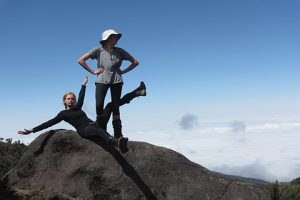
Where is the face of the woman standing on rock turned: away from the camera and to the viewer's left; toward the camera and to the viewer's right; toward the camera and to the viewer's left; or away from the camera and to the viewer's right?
toward the camera and to the viewer's right

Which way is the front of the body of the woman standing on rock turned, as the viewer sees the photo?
toward the camera
